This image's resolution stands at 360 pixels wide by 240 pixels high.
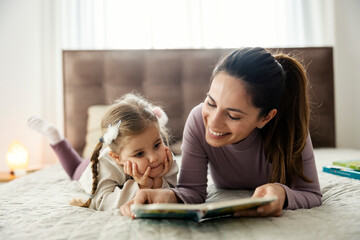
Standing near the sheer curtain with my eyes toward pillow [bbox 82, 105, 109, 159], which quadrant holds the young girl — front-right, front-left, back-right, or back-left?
front-left

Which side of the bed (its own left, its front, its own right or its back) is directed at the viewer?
front

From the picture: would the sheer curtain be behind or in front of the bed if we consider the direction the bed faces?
behind

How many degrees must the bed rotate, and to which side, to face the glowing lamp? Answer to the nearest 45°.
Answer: approximately 135° to its right

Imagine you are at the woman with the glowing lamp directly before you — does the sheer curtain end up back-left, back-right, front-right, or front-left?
front-right
